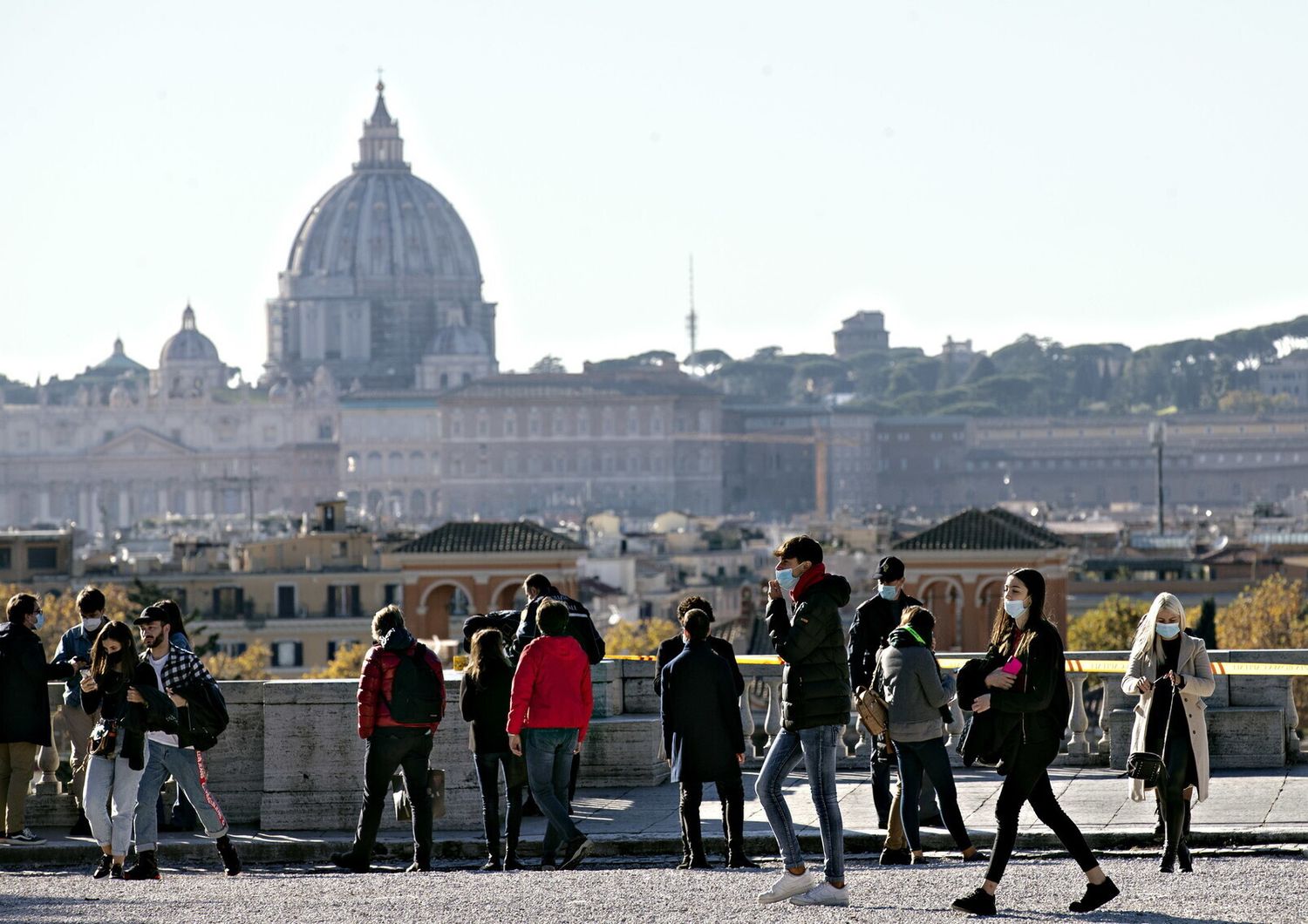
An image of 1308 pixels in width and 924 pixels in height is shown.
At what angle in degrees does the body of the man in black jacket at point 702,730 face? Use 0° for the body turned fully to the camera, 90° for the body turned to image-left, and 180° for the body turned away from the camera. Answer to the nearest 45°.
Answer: approximately 180°

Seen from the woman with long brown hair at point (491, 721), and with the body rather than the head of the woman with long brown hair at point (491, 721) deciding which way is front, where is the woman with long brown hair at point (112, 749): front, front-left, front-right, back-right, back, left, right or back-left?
left

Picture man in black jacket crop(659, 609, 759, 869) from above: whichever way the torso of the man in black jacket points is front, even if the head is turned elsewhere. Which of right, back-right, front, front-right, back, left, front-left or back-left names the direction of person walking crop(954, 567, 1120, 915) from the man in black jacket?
back-right

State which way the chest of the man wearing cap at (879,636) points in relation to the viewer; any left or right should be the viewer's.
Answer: facing the viewer

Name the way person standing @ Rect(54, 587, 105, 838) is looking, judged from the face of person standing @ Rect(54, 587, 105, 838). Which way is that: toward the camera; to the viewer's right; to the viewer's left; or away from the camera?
toward the camera

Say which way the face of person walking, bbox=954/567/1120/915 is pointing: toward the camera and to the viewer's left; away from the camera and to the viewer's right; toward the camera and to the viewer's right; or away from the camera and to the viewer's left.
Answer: toward the camera and to the viewer's left

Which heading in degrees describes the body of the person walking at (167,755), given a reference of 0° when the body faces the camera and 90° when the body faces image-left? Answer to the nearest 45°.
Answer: approximately 45°

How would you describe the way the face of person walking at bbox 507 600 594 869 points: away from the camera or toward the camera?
away from the camera

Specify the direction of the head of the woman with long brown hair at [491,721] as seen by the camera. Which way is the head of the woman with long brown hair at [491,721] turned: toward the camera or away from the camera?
away from the camera

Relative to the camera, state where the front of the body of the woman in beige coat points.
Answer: toward the camera

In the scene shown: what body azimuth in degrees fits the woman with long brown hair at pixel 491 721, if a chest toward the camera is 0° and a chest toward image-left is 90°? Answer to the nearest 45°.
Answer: approximately 180°
